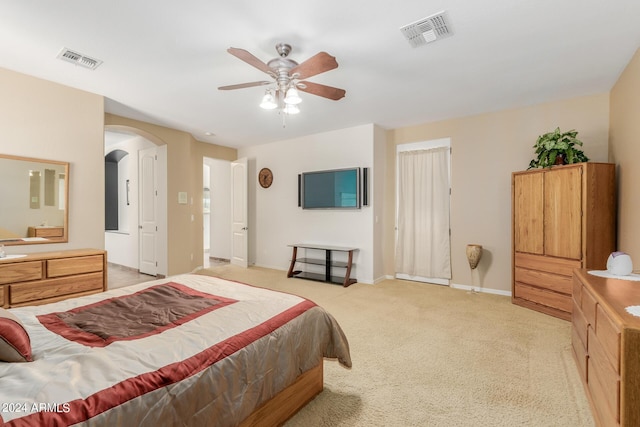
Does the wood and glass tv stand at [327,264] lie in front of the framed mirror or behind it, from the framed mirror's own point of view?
in front

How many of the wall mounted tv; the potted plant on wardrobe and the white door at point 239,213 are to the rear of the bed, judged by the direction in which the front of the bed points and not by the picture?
0

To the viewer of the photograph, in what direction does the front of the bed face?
facing away from the viewer and to the right of the viewer

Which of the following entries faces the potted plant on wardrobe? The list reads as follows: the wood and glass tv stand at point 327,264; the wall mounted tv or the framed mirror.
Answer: the framed mirror

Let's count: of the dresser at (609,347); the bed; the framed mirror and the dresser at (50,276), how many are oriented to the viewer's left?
1

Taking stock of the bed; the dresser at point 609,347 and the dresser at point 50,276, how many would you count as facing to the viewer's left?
1

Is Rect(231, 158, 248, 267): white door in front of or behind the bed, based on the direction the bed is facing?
in front

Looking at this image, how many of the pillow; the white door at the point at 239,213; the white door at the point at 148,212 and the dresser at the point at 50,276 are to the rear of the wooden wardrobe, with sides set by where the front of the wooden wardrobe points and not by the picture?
0

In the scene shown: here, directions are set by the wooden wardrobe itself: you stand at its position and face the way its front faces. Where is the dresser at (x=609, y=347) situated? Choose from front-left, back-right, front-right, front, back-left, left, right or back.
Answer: front-left

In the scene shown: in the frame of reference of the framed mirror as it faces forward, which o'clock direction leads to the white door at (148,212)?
The white door is roughly at 9 o'clock from the framed mirror.

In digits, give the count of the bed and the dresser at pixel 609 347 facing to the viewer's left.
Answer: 1

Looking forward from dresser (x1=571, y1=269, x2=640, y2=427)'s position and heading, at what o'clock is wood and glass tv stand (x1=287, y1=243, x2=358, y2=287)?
The wood and glass tv stand is roughly at 1 o'clock from the dresser.

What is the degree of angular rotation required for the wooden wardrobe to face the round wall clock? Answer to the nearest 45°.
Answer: approximately 45° to its right

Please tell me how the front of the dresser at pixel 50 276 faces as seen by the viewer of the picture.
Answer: facing the viewer and to the right of the viewer

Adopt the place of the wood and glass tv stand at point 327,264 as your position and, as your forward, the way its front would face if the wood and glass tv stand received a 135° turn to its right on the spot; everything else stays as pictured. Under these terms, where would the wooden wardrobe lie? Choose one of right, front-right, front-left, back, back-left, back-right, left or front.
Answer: back-right

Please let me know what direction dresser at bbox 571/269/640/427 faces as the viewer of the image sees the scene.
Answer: facing to the left of the viewer

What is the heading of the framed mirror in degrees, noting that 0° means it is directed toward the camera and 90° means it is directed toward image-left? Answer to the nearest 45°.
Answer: approximately 315°

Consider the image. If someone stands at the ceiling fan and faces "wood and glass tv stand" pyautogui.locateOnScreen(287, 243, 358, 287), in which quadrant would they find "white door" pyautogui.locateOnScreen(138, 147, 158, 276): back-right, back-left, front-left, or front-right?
front-left

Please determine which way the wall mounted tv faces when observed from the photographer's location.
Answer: facing the viewer and to the left of the viewer
